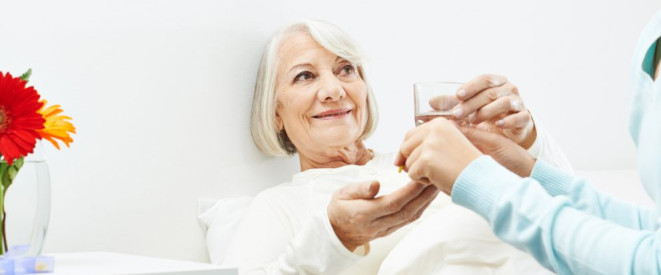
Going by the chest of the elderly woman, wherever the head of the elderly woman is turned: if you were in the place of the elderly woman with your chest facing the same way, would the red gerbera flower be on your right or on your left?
on your right

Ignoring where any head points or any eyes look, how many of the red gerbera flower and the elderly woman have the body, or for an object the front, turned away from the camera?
0

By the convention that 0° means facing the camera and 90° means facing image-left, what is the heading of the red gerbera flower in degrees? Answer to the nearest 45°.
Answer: approximately 0°

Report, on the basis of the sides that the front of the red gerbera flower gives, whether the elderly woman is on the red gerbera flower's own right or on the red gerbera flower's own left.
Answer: on the red gerbera flower's own left

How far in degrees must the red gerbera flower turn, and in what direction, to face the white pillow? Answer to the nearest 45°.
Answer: approximately 135° to its left

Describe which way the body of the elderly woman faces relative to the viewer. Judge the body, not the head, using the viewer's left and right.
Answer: facing the viewer and to the right of the viewer

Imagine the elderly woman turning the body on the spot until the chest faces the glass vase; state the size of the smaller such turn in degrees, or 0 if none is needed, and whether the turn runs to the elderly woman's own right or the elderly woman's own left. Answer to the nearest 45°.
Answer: approximately 90° to the elderly woman's own right
